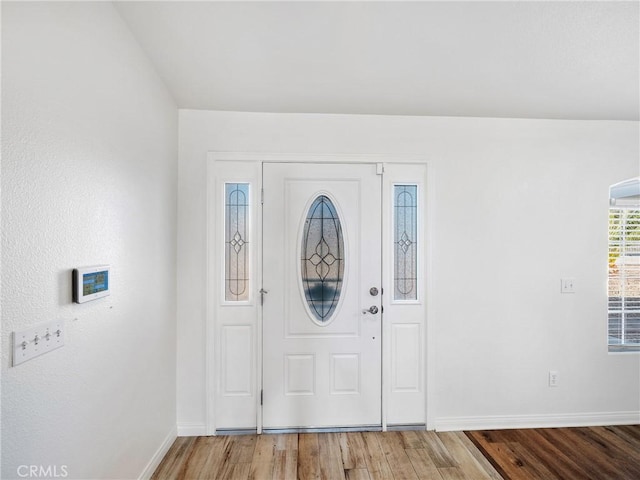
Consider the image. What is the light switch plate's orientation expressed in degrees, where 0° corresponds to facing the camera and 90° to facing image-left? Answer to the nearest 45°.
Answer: approximately 315°

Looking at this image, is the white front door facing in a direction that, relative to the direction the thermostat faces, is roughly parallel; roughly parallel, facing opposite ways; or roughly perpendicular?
roughly perpendicular

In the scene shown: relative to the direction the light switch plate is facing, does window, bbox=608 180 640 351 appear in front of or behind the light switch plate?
in front

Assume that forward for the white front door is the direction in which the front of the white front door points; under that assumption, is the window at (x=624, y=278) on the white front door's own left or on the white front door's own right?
on the white front door's own left

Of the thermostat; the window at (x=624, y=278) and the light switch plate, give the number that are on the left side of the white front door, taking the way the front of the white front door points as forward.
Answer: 1

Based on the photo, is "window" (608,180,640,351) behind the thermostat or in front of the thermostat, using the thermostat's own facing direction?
in front

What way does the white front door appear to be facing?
toward the camera

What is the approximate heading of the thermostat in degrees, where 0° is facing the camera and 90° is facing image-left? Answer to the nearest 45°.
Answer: approximately 315°

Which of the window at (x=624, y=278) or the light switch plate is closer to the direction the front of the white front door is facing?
the light switch plate

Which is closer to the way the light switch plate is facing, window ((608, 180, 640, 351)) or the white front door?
the window

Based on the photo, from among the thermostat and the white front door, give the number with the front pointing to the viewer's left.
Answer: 0
